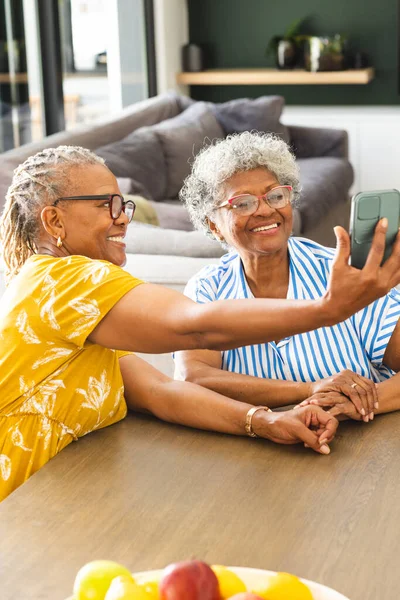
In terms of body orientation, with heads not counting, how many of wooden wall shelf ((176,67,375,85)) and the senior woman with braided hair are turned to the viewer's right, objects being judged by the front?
1

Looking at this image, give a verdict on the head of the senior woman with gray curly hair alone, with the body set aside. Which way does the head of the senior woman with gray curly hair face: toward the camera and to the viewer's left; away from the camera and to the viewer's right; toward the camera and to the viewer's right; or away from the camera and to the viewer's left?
toward the camera and to the viewer's right

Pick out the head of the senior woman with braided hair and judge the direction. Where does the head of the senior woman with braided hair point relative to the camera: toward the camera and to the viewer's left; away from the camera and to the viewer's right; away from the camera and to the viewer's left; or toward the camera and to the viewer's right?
toward the camera and to the viewer's right

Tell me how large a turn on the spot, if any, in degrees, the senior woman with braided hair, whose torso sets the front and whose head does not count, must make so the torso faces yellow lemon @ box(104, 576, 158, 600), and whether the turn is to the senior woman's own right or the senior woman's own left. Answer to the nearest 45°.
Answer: approximately 90° to the senior woman's own right

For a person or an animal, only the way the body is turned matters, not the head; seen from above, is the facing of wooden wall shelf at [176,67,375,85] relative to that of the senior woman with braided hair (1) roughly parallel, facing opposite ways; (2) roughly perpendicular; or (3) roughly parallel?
roughly perpendicular

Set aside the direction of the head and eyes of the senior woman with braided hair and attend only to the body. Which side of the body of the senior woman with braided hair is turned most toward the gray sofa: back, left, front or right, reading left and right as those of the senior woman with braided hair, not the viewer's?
left

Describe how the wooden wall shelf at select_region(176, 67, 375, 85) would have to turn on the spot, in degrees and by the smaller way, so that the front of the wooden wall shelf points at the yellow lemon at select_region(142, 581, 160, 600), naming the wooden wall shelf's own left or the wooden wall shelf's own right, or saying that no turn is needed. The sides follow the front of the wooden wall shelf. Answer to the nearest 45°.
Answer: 0° — it already faces it

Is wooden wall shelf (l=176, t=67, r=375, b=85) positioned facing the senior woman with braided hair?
yes

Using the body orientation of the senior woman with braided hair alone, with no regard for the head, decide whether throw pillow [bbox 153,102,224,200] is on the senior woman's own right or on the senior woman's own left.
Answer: on the senior woman's own left

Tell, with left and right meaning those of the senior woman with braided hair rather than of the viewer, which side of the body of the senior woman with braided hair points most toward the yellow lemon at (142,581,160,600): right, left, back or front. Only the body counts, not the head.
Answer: right

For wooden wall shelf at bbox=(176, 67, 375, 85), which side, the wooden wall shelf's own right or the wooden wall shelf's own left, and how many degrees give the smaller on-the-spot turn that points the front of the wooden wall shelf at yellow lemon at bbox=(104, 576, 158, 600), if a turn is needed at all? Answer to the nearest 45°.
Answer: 0° — it already faces it

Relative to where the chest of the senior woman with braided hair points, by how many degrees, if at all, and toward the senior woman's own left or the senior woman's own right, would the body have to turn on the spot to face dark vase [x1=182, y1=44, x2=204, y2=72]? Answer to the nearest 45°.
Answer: approximately 90° to the senior woman's own left

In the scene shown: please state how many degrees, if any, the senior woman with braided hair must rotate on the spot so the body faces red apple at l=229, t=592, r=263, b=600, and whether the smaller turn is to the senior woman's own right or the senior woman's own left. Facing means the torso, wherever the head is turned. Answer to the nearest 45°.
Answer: approximately 90° to the senior woman's own right

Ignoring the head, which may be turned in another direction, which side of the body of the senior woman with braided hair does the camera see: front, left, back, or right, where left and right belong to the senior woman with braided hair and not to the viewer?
right
